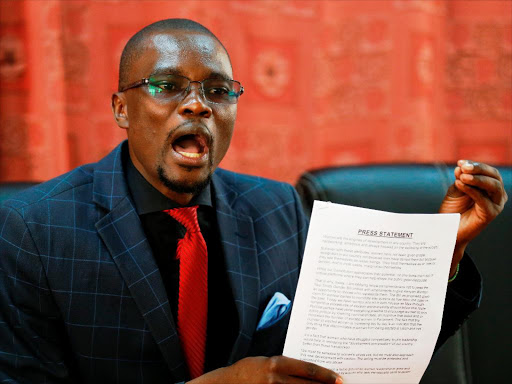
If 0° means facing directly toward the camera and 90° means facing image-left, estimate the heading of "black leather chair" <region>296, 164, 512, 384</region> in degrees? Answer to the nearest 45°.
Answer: approximately 0°
